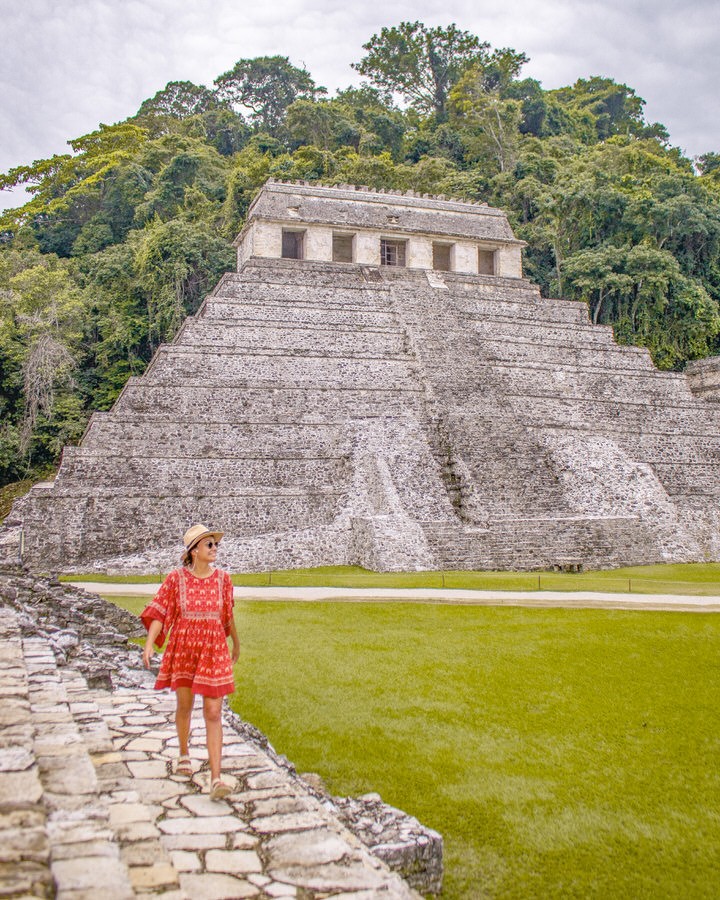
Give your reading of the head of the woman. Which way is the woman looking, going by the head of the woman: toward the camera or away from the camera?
toward the camera

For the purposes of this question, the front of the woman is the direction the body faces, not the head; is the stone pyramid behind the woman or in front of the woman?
behind

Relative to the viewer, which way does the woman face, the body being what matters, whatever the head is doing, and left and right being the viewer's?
facing the viewer
